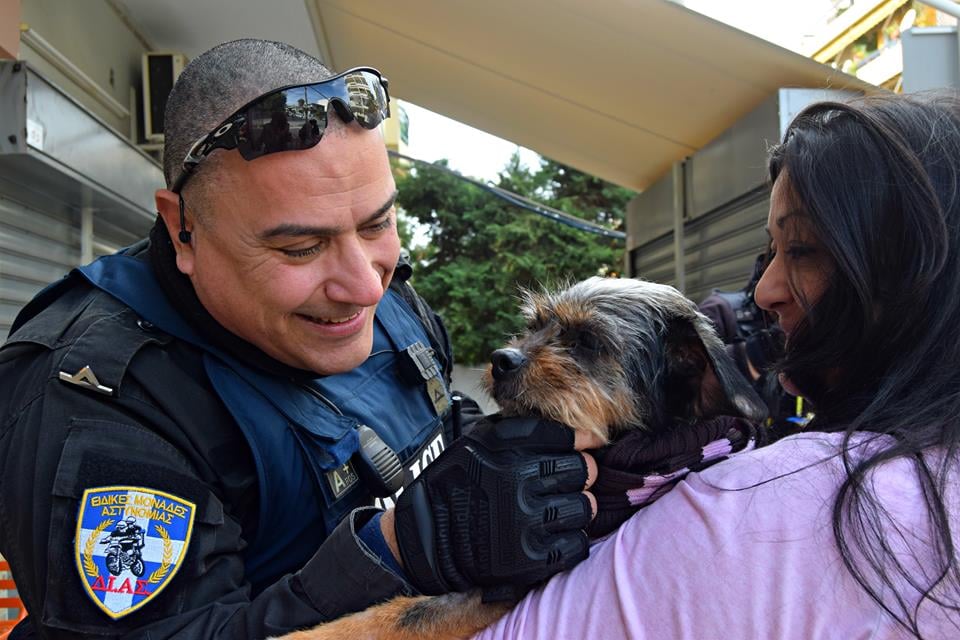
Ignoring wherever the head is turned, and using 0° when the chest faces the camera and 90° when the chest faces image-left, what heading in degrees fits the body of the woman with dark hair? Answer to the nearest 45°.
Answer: approximately 135°

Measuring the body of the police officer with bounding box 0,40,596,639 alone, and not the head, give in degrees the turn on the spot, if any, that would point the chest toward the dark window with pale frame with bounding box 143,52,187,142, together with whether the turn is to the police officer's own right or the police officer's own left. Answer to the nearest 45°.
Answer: approximately 135° to the police officer's own left

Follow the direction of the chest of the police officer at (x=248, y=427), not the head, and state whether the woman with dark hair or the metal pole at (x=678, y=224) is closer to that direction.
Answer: the woman with dark hair

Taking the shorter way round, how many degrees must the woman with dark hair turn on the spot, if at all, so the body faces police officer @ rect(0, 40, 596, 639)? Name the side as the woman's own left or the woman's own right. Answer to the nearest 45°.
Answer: approximately 45° to the woman's own left

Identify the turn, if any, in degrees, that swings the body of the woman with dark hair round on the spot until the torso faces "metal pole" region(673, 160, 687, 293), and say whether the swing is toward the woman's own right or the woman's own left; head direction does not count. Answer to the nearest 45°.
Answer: approximately 45° to the woman's own right

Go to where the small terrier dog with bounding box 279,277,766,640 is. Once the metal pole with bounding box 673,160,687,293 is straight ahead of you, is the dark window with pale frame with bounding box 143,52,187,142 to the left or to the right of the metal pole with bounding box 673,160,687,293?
left

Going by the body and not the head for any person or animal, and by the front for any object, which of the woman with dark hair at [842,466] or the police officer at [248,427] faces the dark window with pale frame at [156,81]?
the woman with dark hair

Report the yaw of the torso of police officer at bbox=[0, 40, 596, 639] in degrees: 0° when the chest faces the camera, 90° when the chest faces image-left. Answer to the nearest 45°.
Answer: approximately 315°

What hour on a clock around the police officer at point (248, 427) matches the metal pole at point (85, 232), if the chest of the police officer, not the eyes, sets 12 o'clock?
The metal pole is roughly at 7 o'clock from the police officer.

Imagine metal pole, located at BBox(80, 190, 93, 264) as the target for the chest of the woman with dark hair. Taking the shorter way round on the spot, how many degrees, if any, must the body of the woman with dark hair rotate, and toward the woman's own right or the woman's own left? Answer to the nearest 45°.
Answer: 0° — they already face it

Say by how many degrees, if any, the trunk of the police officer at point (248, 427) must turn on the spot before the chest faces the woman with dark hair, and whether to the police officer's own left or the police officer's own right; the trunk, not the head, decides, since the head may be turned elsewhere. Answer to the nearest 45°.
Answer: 0° — they already face them
